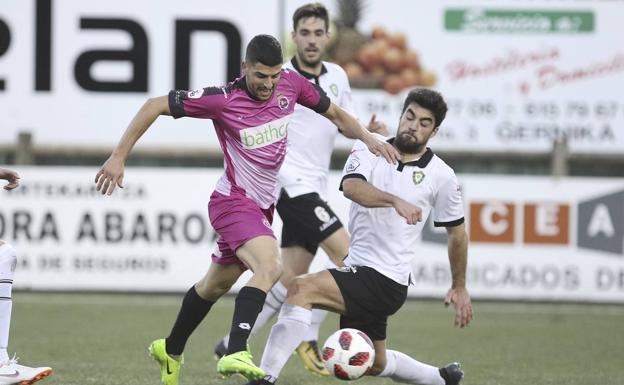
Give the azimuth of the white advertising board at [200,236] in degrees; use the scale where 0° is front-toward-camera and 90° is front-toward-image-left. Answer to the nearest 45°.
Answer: approximately 0°

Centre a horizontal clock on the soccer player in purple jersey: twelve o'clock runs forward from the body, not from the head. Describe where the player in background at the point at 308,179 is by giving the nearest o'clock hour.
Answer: The player in background is roughly at 8 o'clock from the soccer player in purple jersey.

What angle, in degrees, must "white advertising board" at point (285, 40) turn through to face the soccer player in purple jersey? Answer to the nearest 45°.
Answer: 0° — it already faces them

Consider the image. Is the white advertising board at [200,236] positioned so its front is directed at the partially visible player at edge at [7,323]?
yes

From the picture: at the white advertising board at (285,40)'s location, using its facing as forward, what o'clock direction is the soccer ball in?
The soccer ball is roughly at 12 o'clock from the white advertising board.

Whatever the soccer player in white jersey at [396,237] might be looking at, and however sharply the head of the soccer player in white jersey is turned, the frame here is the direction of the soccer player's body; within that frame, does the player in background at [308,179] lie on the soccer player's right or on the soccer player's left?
on the soccer player's right

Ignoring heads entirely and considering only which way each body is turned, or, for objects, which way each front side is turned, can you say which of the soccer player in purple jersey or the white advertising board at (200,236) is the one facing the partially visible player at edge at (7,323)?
the white advertising board

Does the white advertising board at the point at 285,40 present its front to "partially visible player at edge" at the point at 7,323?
yes
